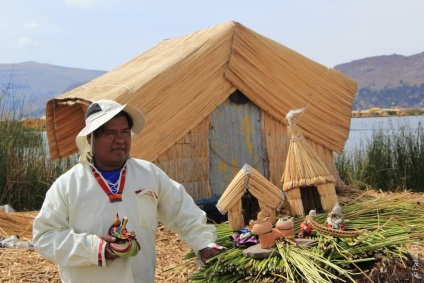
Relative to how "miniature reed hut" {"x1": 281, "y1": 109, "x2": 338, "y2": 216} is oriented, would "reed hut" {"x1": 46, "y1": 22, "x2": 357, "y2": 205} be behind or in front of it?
behind

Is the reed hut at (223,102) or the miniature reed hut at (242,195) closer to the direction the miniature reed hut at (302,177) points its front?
the miniature reed hut

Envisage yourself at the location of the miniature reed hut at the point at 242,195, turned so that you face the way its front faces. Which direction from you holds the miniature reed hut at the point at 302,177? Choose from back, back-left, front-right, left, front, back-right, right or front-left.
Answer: back-left

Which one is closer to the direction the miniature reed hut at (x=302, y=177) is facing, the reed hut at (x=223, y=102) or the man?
the man

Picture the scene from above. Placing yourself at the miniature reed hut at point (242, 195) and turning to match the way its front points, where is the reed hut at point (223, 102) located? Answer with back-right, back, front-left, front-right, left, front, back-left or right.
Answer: back

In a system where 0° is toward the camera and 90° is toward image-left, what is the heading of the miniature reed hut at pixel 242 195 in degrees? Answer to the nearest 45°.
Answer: approximately 0°

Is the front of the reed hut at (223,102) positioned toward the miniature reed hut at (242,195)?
yes
